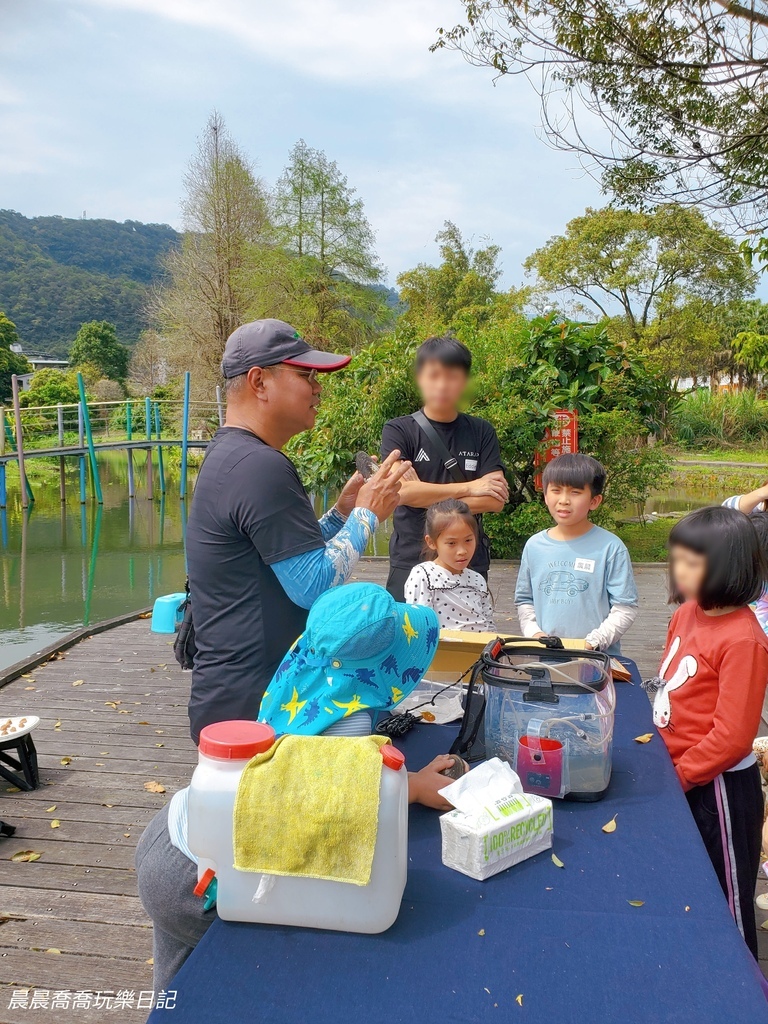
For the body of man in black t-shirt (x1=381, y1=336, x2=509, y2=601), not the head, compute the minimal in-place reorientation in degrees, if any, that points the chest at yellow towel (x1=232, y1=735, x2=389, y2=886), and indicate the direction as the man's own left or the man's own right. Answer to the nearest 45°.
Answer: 0° — they already face it

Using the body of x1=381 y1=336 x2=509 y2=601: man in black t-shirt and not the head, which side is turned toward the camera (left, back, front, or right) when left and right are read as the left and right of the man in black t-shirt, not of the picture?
front

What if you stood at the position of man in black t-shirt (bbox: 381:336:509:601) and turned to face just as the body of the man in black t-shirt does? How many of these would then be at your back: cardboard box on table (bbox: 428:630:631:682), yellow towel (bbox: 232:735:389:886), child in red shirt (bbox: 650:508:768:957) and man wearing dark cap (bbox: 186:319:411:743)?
0

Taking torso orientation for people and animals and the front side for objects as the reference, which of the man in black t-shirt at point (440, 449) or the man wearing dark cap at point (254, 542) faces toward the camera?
the man in black t-shirt

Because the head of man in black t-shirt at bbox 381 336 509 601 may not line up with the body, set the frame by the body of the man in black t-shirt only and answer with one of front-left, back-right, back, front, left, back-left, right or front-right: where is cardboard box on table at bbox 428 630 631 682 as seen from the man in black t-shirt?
front

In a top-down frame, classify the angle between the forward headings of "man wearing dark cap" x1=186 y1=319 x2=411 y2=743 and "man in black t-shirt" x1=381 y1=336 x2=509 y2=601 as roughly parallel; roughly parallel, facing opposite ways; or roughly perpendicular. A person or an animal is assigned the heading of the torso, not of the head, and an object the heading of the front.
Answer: roughly perpendicular

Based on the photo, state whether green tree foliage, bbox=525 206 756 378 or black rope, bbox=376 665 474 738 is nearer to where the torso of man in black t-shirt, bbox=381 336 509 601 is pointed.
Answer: the black rope

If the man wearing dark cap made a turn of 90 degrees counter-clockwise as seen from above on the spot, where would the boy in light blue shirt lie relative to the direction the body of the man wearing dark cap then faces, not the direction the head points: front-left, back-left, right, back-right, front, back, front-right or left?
front-right

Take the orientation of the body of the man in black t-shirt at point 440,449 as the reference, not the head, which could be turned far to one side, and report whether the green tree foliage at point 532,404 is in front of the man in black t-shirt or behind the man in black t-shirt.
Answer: behind

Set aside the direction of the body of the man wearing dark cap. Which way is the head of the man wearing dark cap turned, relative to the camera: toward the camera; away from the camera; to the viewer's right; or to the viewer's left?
to the viewer's right

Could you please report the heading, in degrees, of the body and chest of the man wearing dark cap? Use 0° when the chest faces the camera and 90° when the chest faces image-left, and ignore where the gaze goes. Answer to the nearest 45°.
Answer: approximately 270°

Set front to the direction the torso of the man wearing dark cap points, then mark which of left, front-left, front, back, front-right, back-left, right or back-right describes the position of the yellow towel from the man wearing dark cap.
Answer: right

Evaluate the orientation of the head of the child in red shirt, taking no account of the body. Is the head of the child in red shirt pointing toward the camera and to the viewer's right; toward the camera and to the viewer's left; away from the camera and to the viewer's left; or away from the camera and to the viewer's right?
toward the camera and to the viewer's left

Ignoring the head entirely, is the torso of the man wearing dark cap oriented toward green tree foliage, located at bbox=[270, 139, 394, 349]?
no

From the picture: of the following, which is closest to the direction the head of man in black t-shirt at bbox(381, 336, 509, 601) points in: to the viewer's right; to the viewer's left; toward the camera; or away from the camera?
toward the camera

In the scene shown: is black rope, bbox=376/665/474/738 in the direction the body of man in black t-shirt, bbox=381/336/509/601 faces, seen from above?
yes

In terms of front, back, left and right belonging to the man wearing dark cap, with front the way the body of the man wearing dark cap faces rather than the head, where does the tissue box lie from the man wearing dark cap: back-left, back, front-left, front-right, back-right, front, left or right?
front-right

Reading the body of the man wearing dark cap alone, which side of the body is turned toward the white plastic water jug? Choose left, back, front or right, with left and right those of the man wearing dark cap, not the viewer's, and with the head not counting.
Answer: right

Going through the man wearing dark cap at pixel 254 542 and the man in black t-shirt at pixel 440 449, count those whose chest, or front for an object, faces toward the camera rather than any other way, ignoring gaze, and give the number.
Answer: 1
